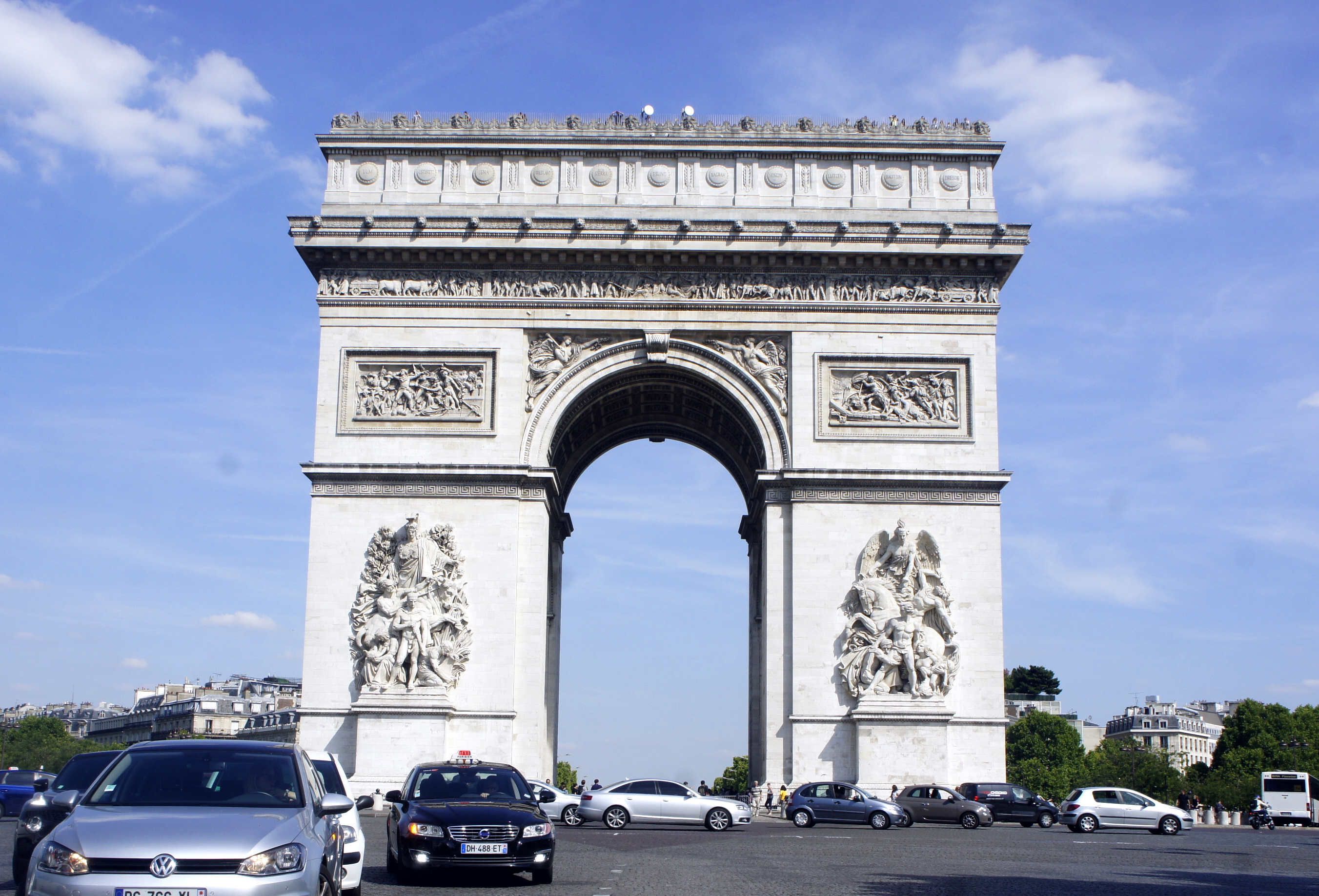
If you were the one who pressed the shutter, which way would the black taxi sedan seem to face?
facing the viewer

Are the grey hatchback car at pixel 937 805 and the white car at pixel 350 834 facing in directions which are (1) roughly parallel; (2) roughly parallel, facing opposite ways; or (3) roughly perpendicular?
roughly perpendicular

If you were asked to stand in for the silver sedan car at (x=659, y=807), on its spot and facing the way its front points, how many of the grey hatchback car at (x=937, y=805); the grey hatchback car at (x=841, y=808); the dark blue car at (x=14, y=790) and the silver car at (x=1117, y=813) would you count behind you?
1

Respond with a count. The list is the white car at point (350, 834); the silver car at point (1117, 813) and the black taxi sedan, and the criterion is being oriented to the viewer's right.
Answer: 1

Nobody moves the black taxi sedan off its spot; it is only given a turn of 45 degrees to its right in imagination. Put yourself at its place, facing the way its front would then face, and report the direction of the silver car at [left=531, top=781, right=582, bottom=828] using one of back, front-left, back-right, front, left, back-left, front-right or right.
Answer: back-right

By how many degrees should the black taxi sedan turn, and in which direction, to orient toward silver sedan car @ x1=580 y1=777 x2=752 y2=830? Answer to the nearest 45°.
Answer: approximately 180°

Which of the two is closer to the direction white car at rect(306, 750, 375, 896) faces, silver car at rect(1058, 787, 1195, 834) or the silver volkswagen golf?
the silver volkswagen golf

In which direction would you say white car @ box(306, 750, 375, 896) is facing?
toward the camera

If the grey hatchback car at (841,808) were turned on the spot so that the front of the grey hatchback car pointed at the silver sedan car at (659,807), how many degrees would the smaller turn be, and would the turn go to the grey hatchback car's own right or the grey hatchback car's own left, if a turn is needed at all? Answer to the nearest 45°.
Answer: approximately 180°

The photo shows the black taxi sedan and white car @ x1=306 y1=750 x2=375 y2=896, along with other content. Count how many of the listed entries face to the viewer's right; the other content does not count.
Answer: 0

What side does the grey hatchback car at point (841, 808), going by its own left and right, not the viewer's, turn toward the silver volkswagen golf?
right

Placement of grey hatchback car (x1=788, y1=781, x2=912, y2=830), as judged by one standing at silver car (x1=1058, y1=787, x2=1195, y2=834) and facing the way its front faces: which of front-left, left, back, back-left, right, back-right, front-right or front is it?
back-right

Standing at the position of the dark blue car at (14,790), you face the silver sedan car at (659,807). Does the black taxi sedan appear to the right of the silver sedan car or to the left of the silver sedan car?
right

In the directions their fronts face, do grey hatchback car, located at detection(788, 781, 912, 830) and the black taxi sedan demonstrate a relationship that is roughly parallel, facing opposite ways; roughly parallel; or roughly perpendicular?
roughly perpendicular
